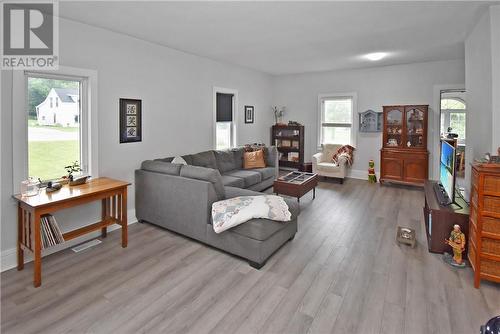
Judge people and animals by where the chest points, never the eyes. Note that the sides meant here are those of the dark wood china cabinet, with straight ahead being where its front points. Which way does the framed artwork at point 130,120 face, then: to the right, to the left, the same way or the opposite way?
to the left

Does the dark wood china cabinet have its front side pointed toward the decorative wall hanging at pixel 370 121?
no

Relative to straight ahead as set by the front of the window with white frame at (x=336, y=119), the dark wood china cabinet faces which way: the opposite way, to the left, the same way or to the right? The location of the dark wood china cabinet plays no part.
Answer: the same way

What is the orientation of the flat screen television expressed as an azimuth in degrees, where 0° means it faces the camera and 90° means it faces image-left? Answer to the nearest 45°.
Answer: approximately 90°

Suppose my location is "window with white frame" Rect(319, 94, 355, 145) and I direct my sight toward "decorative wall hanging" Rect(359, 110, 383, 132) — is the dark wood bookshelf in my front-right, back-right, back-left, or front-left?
back-right

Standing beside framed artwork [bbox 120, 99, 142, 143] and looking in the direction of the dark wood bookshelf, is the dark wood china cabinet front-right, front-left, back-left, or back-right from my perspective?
front-right

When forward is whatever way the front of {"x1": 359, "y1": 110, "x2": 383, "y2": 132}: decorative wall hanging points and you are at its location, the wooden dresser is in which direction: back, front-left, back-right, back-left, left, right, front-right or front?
front

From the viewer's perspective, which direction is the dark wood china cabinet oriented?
toward the camera

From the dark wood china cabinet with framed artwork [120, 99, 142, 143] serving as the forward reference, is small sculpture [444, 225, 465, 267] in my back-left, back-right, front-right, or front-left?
front-left

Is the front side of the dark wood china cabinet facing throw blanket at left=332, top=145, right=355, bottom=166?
no

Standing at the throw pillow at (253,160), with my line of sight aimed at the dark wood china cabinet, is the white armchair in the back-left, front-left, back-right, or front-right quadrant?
front-left

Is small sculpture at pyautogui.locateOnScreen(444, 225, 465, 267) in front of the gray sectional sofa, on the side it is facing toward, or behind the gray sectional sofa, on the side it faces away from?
in front

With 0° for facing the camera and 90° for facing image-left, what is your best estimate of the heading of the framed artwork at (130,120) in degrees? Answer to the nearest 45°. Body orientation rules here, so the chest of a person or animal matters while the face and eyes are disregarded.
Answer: approximately 315°

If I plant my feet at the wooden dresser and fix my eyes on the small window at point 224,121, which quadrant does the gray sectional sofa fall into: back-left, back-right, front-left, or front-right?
front-left
